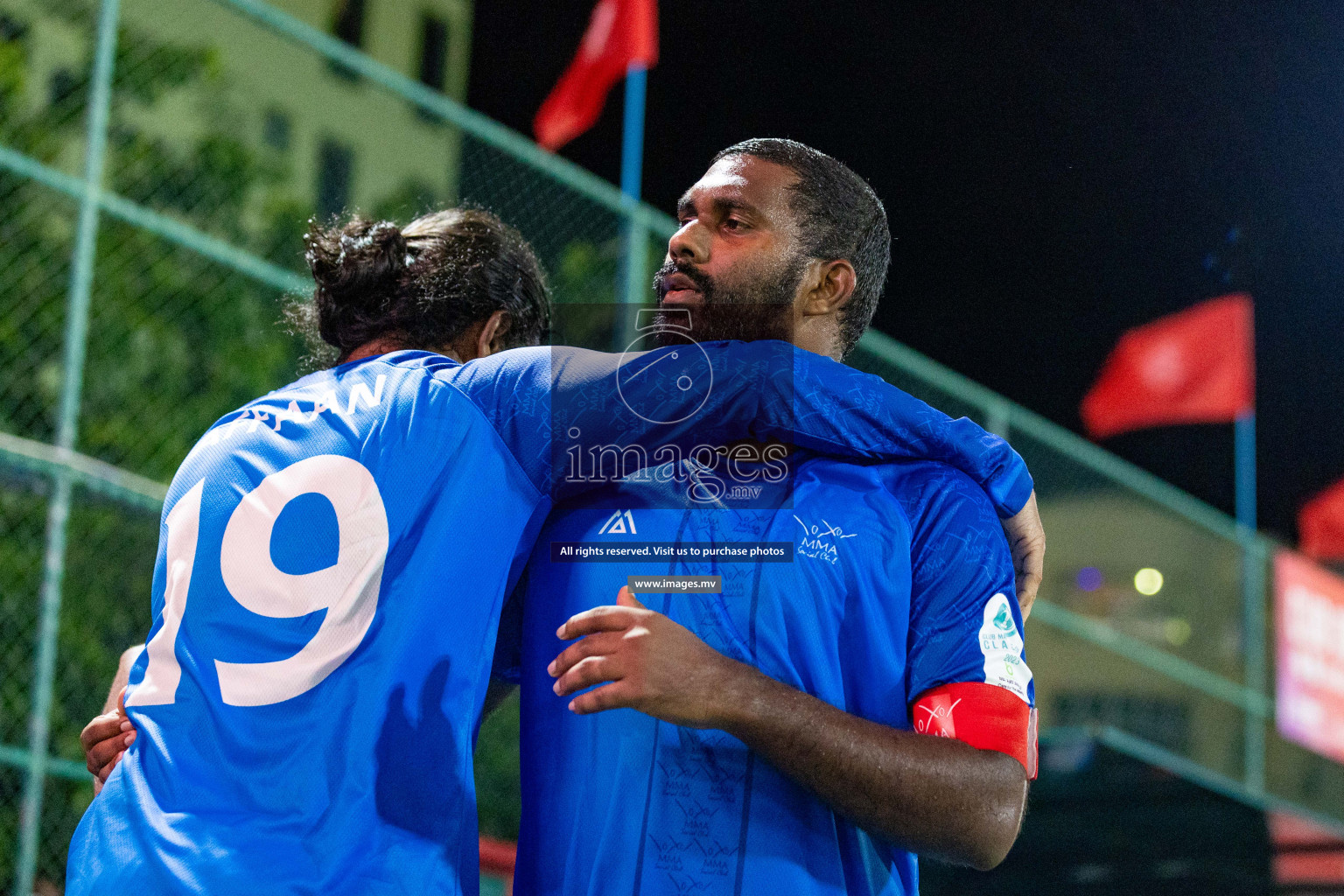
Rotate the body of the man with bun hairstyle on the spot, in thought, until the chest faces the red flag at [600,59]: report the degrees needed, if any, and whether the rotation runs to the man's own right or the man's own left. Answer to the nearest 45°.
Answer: approximately 45° to the man's own left

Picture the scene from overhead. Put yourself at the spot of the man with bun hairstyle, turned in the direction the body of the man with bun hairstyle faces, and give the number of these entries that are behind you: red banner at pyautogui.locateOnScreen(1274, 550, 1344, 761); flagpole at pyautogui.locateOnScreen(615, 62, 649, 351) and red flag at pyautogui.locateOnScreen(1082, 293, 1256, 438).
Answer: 0

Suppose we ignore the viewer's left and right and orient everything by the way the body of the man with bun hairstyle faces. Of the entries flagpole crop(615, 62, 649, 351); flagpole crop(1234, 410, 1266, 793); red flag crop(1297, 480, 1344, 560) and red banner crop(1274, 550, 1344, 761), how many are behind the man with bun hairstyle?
0

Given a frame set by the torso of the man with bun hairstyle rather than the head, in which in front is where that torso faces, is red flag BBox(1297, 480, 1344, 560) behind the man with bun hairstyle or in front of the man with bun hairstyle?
in front

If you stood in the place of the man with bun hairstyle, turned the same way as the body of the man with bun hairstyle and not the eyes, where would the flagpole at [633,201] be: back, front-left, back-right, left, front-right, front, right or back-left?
front-left

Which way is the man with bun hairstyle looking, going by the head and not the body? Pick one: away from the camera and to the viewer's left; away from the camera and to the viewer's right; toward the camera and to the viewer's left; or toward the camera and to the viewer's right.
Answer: away from the camera and to the viewer's right

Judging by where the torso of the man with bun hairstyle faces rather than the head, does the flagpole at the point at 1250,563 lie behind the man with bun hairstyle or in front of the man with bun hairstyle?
in front

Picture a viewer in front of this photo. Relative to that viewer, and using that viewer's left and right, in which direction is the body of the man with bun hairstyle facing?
facing away from the viewer and to the right of the viewer

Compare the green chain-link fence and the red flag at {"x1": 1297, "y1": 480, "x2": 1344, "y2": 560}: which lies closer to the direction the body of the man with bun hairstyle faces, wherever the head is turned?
the red flag

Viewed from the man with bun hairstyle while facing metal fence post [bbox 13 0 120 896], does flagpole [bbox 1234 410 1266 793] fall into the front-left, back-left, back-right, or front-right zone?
front-right
